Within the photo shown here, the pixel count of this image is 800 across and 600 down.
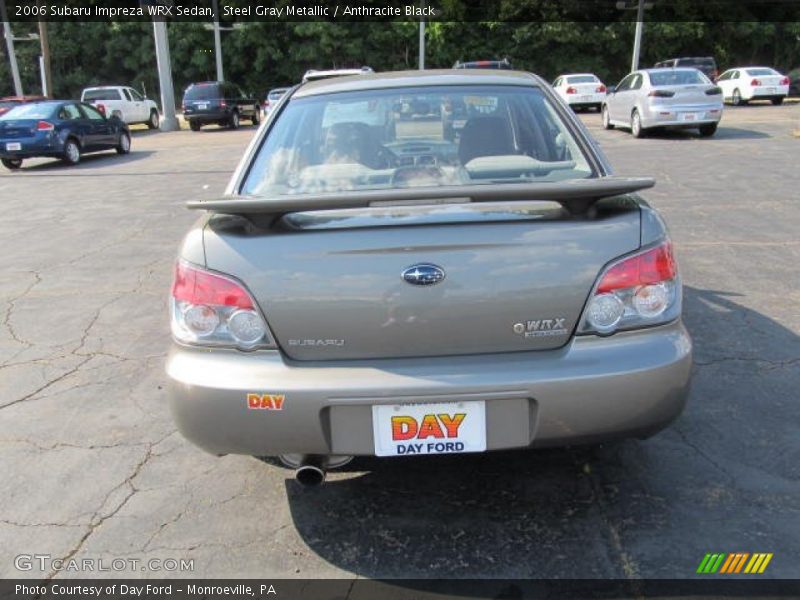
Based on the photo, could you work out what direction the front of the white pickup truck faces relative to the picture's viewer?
facing away from the viewer and to the right of the viewer

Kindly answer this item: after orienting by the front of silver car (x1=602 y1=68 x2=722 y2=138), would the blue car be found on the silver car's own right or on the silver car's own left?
on the silver car's own left

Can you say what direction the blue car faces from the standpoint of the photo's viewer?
facing away from the viewer and to the right of the viewer

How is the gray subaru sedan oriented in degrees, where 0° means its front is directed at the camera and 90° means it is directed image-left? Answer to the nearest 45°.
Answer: approximately 180°

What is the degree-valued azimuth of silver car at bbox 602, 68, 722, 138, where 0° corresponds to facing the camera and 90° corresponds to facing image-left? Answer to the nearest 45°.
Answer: approximately 135°

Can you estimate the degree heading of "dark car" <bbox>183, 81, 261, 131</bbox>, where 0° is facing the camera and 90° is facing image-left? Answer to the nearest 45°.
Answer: approximately 225°

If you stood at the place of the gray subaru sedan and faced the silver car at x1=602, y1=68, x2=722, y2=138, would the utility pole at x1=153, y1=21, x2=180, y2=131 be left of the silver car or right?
left

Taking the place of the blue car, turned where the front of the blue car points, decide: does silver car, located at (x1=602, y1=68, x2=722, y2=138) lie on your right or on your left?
on your right

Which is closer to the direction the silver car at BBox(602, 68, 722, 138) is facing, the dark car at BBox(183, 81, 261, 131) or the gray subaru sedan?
the dark car

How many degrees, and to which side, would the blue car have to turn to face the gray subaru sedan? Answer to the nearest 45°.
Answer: approximately 135° to its right
